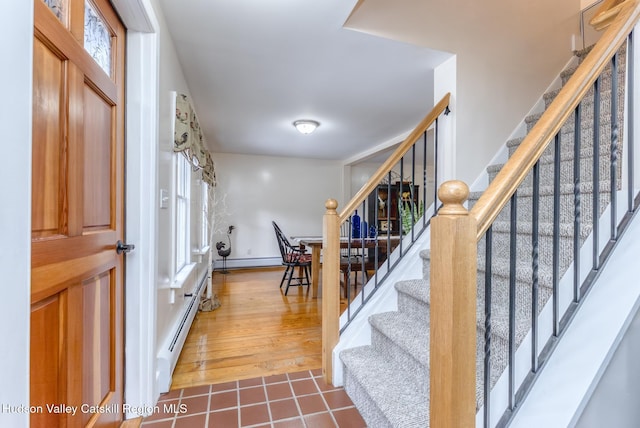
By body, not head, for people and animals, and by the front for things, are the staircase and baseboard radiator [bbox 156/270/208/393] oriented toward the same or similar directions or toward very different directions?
very different directions

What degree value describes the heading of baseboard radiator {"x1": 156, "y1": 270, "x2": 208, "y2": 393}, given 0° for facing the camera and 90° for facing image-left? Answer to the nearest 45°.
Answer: approximately 270°

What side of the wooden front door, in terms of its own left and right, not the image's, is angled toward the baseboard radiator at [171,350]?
left

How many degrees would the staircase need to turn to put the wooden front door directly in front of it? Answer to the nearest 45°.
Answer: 0° — it already faces it

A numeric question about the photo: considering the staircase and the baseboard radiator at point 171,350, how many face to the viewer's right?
1

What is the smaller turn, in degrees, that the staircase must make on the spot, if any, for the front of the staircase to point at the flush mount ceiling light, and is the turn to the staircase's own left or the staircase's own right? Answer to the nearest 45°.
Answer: approximately 90° to the staircase's own right

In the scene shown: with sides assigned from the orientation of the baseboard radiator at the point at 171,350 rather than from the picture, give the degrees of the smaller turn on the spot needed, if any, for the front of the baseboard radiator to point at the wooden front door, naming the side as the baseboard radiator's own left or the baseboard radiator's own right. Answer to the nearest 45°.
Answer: approximately 90° to the baseboard radiator's own right

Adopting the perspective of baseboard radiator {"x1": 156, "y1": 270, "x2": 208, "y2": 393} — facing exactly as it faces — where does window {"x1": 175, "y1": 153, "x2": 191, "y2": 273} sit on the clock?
The window is roughly at 9 o'clock from the baseboard radiator.

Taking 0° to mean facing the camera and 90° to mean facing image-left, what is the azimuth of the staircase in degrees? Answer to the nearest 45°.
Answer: approximately 45°
